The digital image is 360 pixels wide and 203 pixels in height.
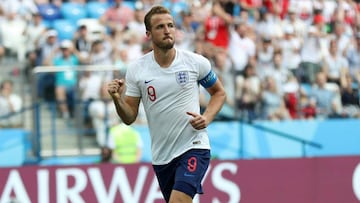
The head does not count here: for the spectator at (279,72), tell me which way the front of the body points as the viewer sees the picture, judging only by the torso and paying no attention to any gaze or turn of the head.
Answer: toward the camera

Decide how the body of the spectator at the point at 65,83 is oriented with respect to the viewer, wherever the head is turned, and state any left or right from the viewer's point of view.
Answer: facing the viewer

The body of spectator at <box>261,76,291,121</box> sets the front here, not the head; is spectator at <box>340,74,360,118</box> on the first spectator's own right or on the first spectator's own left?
on the first spectator's own left

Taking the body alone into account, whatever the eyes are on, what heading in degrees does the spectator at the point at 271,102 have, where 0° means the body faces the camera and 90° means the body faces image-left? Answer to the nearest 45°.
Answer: approximately 0°

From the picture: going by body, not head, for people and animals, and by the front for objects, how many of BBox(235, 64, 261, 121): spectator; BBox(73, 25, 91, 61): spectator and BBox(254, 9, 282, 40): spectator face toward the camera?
3

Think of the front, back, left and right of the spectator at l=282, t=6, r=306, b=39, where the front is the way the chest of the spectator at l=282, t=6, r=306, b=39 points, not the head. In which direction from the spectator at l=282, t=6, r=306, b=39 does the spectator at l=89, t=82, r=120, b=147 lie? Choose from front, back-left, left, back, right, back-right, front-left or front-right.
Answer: front-right

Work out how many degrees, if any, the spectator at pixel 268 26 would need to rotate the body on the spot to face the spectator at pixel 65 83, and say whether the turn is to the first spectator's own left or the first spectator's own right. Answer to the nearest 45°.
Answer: approximately 45° to the first spectator's own right

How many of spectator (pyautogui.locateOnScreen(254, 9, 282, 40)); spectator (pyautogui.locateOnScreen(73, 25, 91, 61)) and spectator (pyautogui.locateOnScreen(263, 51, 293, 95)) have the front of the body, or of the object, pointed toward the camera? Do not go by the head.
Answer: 3
